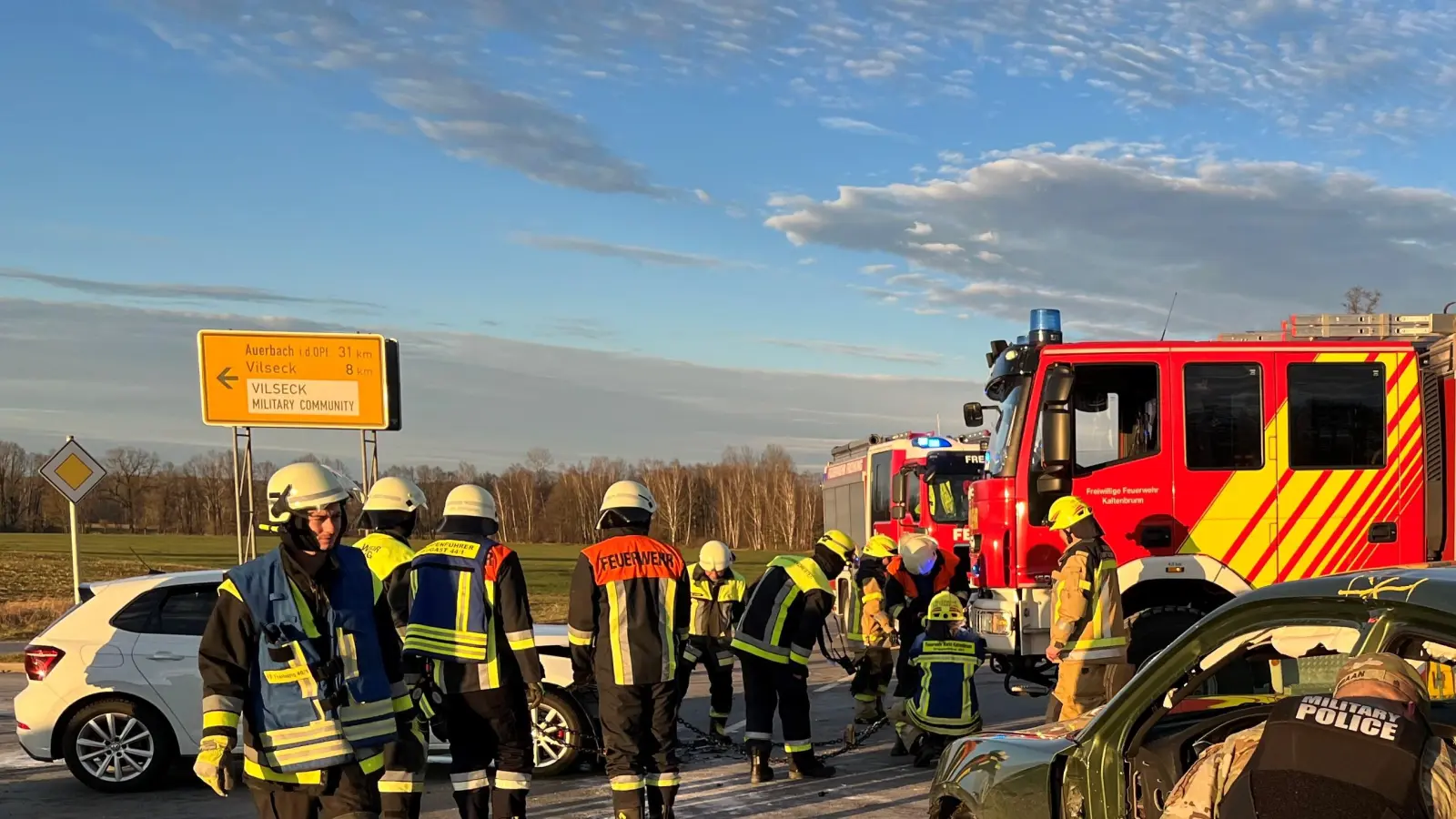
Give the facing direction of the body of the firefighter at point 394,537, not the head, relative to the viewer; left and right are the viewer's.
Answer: facing away from the viewer and to the right of the viewer

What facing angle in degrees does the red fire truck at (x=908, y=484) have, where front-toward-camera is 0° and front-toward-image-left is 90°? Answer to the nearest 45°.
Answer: approximately 315°

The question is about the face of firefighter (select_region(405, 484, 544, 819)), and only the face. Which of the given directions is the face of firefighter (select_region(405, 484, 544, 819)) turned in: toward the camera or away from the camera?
away from the camera

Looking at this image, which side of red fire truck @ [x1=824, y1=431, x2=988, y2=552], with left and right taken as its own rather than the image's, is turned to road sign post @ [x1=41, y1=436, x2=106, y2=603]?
right

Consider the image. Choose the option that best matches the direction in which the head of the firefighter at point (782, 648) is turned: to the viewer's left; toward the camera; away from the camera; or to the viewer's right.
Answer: to the viewer's right

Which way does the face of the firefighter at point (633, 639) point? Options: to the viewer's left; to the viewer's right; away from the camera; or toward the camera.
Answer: away from the camera

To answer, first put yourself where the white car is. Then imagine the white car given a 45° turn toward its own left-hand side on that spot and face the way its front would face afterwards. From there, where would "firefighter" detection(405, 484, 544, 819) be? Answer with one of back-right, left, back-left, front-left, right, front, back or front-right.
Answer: right

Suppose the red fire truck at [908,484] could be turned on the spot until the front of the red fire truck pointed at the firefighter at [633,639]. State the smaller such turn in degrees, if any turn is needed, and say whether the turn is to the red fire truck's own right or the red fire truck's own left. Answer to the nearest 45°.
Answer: approximately 45° to the red fire truck's own right

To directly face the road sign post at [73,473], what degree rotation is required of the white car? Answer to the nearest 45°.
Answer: approximately 90° to its left

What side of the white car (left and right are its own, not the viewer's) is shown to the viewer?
right
